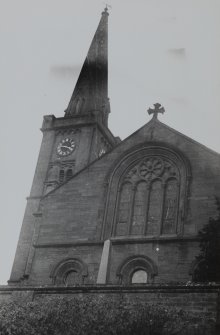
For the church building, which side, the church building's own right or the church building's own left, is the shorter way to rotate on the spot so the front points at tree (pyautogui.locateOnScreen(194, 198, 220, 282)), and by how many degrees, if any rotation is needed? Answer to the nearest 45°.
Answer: approximately 45° to the church building's own left

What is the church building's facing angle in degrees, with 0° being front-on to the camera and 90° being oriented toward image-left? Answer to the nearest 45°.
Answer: approximately 0°

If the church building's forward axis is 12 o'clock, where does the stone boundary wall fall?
The stone boundary wall is roughly at 12 o'clock from the church building.
